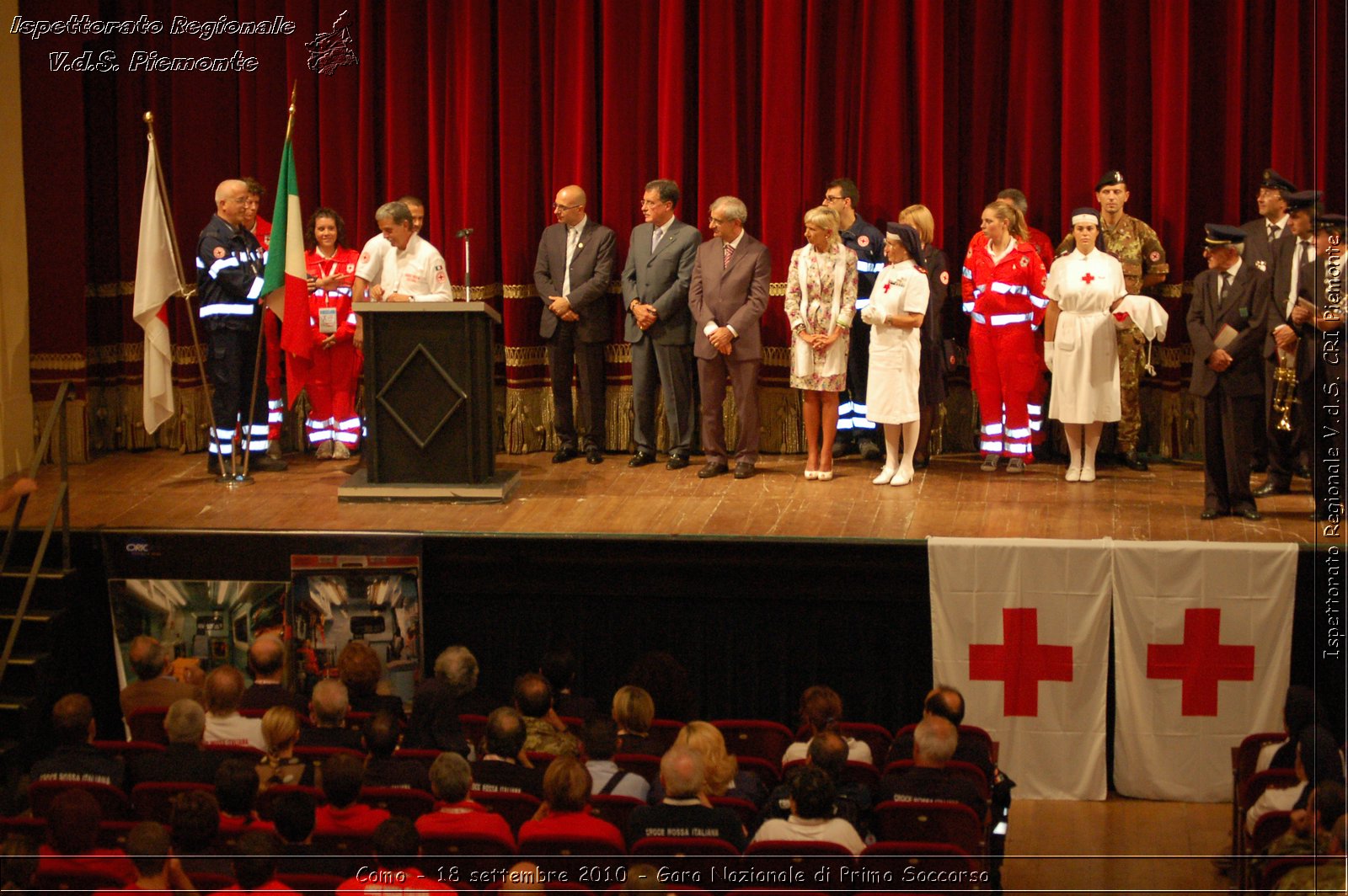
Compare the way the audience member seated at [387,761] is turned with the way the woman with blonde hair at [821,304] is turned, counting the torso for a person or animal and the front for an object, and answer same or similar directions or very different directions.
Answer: very different directions

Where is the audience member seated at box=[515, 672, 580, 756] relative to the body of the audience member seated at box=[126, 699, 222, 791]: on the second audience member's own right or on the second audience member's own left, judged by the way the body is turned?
on the second audience member's own right

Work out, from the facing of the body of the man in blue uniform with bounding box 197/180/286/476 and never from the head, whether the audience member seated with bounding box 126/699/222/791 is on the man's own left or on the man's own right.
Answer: on the man's own right

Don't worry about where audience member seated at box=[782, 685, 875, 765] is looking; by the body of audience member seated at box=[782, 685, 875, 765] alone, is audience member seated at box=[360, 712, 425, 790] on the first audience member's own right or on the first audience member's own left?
on the first audience member's own left

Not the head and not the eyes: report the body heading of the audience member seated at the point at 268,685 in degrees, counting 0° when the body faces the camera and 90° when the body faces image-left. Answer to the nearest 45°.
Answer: approximately 180°

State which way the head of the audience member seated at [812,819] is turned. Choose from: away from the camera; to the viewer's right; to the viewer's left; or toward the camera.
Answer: away from the camera

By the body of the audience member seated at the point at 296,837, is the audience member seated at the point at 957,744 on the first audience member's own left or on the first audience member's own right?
on the first audience member's own right

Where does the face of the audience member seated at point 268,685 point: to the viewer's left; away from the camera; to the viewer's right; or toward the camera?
away from the camera

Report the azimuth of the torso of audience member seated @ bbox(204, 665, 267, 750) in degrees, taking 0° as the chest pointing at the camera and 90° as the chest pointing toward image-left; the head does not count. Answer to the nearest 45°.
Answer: approximately 180°

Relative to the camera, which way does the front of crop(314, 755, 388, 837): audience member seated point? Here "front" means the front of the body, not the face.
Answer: away from the camera

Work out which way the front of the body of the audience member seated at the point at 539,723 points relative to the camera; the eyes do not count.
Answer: away from the camera

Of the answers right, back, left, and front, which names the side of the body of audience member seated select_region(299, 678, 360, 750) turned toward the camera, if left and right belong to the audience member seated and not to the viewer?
back
